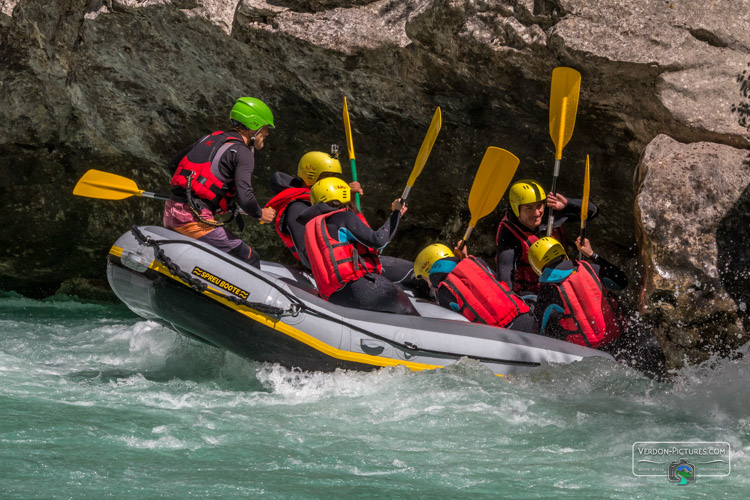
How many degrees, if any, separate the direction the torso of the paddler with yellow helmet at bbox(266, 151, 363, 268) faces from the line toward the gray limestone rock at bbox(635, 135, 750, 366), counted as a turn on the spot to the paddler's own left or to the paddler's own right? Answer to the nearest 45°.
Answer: approximately 45° to the paddler's own right

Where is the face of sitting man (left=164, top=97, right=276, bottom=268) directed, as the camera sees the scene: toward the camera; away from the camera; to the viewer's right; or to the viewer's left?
to the viewer's right

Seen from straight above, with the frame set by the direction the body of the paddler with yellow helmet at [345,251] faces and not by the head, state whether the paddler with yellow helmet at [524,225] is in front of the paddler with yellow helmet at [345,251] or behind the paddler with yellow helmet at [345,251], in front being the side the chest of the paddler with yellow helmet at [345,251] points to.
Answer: in front

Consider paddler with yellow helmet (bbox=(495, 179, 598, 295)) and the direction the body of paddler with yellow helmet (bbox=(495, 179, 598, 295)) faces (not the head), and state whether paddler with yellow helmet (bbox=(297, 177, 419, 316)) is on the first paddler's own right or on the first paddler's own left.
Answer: on the first paddler's own right

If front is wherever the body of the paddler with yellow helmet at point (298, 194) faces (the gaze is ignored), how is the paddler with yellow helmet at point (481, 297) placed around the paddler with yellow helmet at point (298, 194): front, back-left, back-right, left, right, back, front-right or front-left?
front-right

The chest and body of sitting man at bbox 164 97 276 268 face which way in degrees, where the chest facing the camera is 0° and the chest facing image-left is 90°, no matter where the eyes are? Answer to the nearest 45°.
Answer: approximately 225°

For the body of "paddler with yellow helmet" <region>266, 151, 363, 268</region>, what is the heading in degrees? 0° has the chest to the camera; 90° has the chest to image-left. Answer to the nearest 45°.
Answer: approximately 270°
